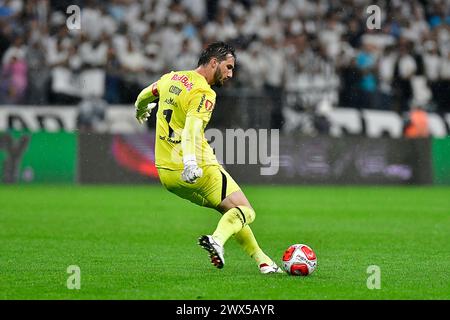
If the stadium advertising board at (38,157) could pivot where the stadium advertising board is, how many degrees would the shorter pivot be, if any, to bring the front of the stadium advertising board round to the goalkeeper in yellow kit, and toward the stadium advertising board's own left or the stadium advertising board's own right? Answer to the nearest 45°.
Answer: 0° — it already faces them

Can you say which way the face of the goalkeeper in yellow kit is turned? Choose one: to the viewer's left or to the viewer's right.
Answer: to the viewer's right

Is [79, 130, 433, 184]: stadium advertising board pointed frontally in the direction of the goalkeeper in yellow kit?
yes

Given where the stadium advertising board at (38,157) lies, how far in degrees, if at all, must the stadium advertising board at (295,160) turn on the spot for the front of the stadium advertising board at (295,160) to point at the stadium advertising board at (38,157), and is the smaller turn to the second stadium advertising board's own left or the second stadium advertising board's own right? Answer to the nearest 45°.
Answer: approximately 90° to the second stadium advertising board's own right

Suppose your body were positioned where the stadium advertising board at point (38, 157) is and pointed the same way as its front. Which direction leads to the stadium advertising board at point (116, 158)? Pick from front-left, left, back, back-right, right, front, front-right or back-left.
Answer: left

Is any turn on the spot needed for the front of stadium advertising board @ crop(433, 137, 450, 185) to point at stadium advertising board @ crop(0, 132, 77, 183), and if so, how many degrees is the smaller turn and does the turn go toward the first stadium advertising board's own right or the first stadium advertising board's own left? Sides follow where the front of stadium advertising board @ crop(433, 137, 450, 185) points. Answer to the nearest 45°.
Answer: approximately 90° to the first stadium advertising board's own right

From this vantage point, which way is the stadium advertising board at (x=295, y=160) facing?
toward the camera

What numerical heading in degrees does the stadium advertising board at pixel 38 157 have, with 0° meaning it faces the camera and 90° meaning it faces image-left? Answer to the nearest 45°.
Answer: approximately 0°

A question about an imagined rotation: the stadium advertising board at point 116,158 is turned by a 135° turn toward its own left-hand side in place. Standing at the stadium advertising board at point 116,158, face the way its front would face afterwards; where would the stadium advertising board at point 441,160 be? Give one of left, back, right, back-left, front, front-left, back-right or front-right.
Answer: front-right

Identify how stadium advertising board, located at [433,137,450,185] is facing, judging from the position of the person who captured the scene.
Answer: facing the viewer

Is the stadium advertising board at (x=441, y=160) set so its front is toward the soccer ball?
yes

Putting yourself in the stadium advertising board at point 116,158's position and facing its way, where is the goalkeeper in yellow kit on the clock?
The goalkeeper in yellow kit is roughly at 12 o'clock from the stadium advertising board.

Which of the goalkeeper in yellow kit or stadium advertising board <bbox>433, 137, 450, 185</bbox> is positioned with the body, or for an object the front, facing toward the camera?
the stadium advertising board

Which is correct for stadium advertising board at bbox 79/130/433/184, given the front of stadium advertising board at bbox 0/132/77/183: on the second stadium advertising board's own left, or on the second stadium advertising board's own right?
on the second stadium advertising board's own left
